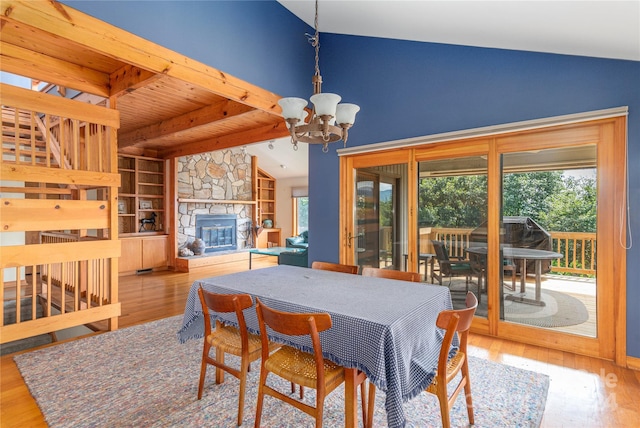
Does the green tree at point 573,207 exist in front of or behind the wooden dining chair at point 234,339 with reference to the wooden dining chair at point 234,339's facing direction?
in front

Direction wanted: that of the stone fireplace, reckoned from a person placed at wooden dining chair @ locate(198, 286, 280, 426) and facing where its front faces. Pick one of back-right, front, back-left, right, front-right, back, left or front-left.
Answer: front-left

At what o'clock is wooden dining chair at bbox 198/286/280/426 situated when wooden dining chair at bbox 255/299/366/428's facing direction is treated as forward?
wooden dining chair at bbox 198/286/280/426 is roughly at 9 o'clock from wooden dining chair at bbox 255/299/366/428.

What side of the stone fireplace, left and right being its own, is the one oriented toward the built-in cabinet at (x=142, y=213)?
right

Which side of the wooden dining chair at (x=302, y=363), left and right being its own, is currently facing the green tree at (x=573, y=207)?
front

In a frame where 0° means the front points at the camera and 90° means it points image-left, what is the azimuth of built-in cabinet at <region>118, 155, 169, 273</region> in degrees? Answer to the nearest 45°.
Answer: approximately 315°

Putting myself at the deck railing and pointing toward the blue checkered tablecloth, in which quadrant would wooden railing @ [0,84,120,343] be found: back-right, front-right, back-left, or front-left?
front-right

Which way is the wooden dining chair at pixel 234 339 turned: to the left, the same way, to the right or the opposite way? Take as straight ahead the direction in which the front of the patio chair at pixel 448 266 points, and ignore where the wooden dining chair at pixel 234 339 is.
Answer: to the left

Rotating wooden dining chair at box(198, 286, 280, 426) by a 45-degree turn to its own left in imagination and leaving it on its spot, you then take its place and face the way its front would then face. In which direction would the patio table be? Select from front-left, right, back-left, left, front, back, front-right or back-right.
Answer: right

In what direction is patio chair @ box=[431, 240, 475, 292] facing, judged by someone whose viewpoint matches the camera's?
facing to the right of the viewer

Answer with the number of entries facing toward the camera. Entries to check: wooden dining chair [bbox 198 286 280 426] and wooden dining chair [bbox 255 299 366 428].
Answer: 0

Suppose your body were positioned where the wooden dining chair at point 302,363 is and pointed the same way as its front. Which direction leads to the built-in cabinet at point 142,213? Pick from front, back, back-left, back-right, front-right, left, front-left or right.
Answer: left

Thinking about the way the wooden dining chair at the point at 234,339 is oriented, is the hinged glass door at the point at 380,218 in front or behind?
in front

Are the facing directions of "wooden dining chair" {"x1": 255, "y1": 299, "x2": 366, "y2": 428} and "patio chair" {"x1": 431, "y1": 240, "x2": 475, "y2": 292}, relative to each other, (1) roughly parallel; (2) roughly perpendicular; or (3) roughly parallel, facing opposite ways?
roughly perpendicular

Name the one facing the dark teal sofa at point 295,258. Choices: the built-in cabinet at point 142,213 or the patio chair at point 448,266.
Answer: the built-in cabinet

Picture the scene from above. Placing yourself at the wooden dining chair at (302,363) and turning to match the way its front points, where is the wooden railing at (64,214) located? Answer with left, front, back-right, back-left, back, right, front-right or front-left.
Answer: left

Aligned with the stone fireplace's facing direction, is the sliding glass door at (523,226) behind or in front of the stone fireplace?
in front

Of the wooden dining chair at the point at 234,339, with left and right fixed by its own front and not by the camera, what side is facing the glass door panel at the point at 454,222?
front

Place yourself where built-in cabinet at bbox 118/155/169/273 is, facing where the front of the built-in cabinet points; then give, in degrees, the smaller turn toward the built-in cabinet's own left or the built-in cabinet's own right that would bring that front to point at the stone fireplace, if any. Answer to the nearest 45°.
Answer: approximately 45° to the built-in cabinet's own left

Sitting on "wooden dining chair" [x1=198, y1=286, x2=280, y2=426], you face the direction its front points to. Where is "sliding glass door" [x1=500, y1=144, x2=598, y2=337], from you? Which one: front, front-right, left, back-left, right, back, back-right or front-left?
front-right
